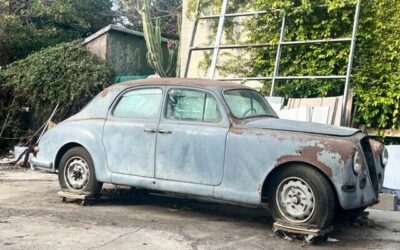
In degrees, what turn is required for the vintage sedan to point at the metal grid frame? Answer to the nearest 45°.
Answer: approximately 135° to its left

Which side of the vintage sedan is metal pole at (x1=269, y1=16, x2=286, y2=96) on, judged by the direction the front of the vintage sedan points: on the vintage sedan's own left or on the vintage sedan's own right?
on the vintage sedan's own left

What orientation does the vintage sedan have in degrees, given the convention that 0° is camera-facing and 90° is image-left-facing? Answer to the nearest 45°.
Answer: approximately 315°

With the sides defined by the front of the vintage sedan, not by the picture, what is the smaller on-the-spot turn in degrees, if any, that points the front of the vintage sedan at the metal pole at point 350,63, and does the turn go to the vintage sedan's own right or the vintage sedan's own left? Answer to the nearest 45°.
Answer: approximately 90° to the vintage sedan's own left

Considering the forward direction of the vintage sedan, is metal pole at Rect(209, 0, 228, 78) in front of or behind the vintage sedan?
behind

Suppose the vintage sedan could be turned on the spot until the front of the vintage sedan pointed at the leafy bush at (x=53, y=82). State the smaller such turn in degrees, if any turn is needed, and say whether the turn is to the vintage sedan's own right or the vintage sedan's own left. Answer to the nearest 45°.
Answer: approximately 180°
